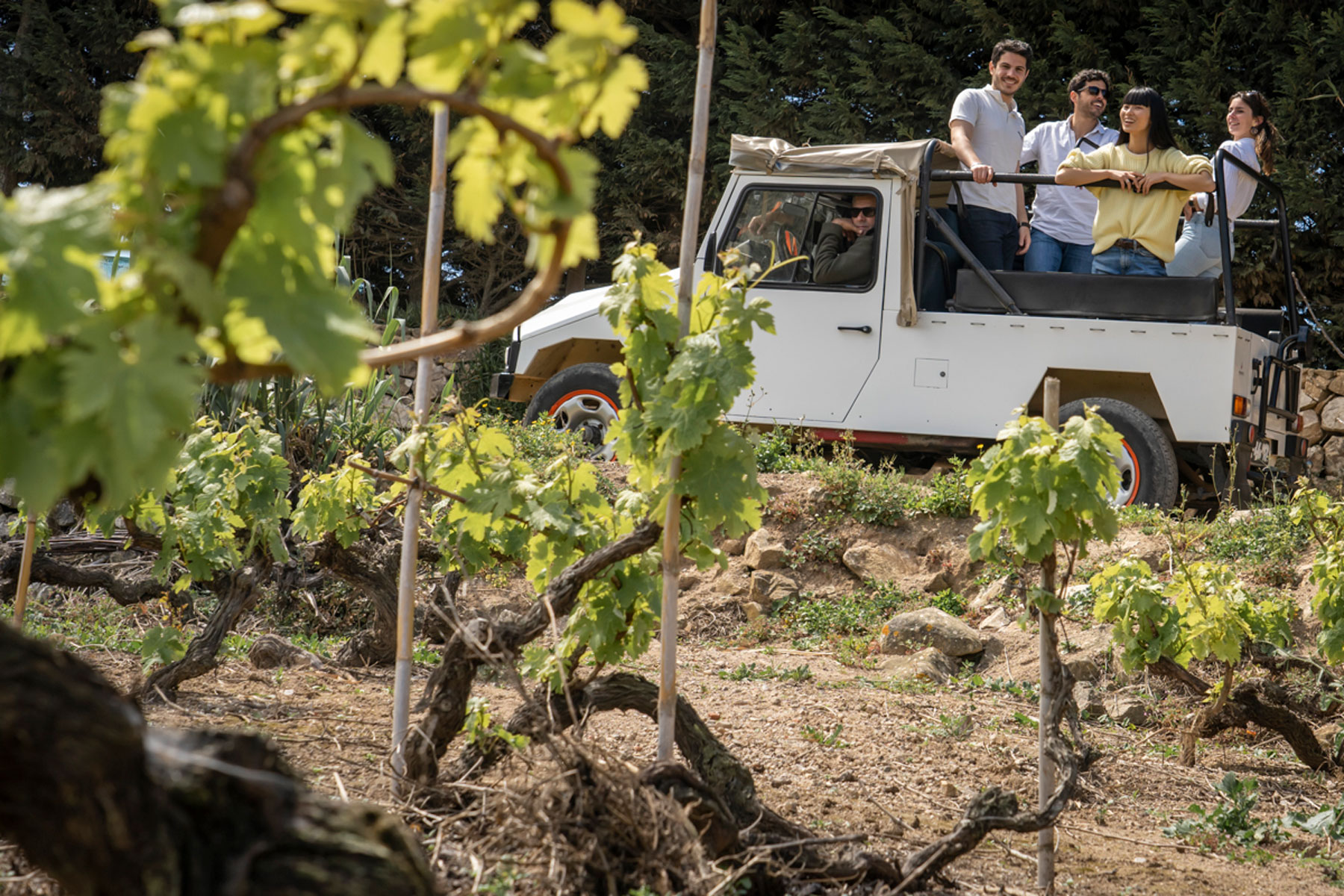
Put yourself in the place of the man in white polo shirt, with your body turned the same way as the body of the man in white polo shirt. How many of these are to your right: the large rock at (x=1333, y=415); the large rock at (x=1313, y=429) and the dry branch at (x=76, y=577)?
1

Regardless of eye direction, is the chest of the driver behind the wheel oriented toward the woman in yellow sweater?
no

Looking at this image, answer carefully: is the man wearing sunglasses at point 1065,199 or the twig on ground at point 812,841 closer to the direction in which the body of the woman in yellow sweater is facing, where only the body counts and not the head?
the twig on ground

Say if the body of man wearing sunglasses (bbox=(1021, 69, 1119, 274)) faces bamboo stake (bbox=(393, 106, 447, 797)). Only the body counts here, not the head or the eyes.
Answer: no

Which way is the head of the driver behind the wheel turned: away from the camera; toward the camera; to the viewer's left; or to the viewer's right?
toward the camera

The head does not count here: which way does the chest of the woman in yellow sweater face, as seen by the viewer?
toward the camera

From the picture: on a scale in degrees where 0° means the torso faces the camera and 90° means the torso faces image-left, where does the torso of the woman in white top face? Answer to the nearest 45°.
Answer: approximately 90°

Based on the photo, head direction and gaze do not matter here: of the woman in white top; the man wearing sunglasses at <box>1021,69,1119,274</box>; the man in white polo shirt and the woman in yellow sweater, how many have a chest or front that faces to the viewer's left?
1

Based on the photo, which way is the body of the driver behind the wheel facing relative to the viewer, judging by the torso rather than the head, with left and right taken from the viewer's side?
facing the viewer and to the left of the viewer

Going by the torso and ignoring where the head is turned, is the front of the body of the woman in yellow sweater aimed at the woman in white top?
no

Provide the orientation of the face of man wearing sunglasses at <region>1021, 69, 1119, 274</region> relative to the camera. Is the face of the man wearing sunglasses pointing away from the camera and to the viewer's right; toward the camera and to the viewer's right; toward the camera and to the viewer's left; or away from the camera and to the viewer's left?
toward the camera and to the viewer's right

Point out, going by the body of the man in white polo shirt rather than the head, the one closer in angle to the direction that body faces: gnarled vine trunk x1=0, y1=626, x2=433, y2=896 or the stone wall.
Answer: the gnarled vine trunk
